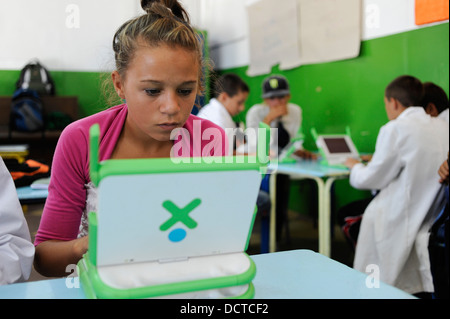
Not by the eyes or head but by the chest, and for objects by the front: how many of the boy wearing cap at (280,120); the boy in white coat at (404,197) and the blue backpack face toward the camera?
2

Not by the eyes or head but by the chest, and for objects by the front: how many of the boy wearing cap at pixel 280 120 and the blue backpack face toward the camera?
2

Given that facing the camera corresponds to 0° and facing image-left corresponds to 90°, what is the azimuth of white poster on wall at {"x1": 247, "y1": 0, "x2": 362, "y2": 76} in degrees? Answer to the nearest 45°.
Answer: approximately 45°

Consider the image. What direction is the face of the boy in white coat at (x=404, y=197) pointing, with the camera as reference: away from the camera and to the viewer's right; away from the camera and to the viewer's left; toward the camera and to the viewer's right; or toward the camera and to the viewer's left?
away from the camera and to the viewer's left

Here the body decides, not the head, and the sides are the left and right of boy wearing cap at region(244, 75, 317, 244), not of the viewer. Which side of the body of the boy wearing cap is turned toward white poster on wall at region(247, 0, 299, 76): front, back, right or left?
back

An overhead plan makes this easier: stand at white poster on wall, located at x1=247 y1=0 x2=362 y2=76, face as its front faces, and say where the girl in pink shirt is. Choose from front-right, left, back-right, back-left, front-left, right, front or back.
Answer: front-left

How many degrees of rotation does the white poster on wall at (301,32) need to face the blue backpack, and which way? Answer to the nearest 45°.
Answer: approximately 45° to its right

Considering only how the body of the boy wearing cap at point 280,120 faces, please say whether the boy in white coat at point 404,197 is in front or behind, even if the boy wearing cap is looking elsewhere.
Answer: in front

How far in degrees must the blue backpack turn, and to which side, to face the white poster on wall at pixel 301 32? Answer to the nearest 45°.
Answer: approximately 45° to its left
